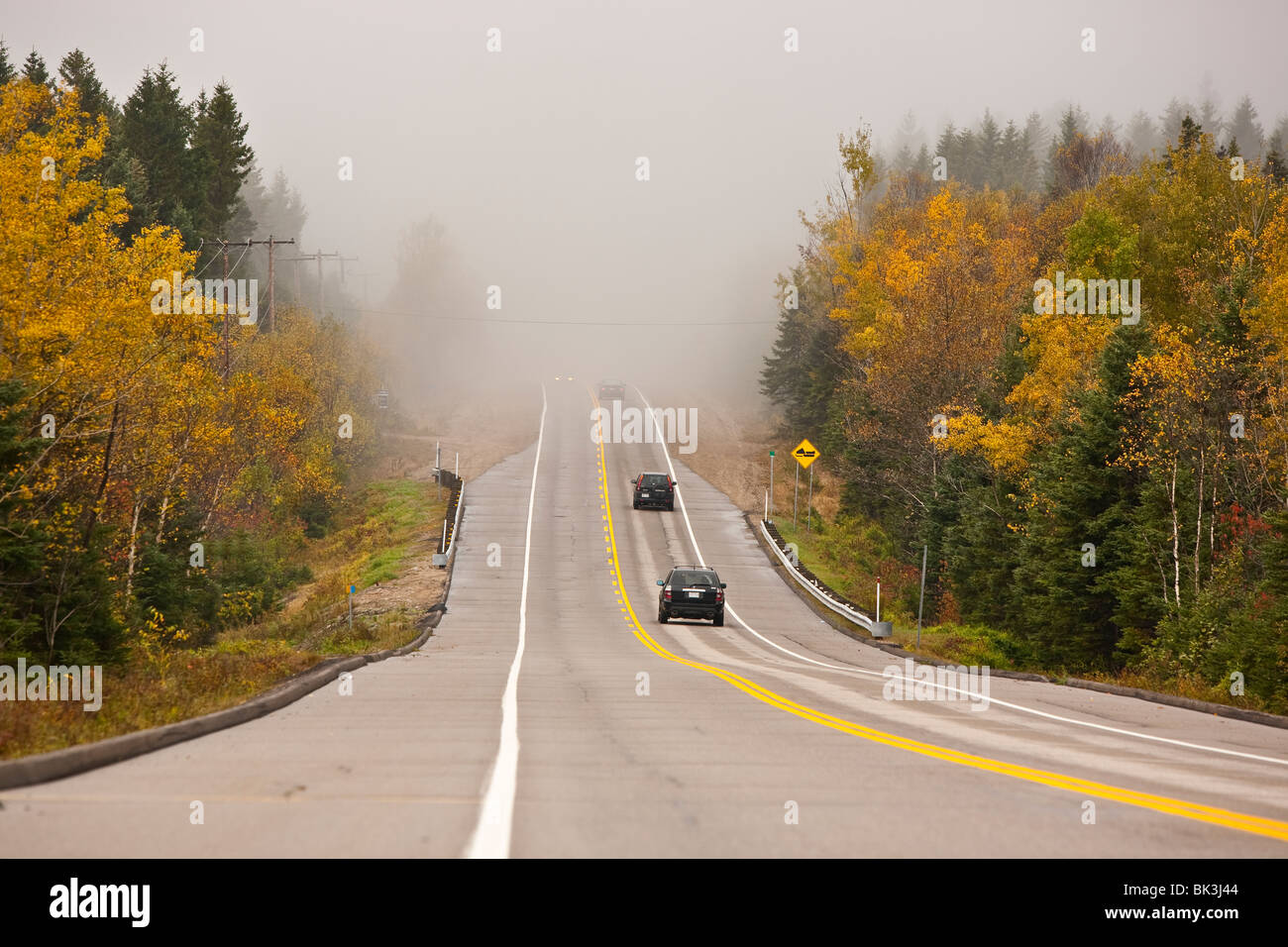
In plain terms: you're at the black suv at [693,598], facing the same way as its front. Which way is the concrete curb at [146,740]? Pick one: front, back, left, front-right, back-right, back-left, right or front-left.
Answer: back

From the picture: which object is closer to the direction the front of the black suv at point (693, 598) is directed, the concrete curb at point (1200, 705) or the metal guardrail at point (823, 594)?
the metal guardrail

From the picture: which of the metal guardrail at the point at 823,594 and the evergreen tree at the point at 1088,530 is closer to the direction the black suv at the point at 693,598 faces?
the metal guardrail

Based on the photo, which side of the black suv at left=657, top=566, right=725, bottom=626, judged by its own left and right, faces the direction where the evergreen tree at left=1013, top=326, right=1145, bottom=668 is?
right

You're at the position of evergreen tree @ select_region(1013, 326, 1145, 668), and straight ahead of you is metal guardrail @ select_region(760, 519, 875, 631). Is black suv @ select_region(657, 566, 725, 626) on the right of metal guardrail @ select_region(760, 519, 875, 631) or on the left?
left

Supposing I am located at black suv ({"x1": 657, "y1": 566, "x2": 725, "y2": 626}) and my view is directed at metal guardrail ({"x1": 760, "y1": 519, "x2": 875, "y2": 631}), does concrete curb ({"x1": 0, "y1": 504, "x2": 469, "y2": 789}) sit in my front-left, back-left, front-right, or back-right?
back-right

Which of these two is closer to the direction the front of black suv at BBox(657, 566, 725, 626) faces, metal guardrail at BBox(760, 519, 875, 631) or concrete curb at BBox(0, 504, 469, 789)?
the metal guardrail

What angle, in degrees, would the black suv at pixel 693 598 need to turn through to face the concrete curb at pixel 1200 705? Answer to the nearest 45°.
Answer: approximately 180°

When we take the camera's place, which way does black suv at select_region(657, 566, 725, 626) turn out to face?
facing away from the viewer
